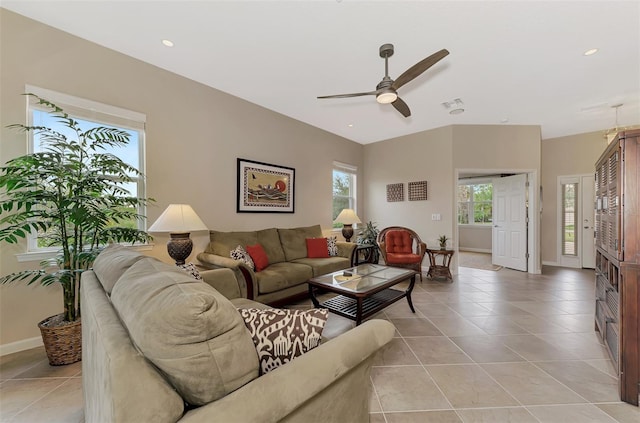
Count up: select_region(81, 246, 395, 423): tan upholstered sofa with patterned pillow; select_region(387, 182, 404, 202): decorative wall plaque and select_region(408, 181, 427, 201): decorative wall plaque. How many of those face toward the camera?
2

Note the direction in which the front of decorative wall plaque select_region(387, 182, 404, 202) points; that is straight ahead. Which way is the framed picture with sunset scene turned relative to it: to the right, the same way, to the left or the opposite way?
to the left

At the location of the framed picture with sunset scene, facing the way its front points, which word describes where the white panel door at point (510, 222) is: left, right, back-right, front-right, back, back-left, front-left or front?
front-left

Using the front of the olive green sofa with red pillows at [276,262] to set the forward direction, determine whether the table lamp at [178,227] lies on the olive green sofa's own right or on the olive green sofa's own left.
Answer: on the olive green sofa's own right

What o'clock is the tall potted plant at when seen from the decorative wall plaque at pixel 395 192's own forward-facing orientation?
The tall potted plant is roughly at 1 o'clock from the decorative wall plaque.

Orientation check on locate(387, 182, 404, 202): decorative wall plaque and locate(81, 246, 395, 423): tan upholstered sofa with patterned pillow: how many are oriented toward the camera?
1

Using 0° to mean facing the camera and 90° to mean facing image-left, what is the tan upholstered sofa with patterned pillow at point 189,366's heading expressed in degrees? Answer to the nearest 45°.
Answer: approximately 225°

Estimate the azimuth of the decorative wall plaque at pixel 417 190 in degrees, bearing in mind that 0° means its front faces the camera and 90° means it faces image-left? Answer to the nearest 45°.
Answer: approximately 0°

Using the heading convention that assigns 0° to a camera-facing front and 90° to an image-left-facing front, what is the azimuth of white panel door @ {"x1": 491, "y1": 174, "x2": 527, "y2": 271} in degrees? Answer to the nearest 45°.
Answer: approximately 45°

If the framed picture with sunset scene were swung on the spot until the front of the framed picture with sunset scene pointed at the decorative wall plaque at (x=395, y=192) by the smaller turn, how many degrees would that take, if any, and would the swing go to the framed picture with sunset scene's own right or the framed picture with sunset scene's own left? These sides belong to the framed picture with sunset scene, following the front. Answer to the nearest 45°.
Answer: approximately 45° to the framed picture with sunset scene's own left

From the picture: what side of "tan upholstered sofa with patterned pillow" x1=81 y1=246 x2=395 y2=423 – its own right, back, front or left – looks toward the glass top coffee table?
front

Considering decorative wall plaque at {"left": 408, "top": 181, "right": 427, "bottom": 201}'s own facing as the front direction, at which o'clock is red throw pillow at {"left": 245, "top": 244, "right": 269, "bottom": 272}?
The red throw pillow is roughly at 1 o'clock from the decorative wall plaque.

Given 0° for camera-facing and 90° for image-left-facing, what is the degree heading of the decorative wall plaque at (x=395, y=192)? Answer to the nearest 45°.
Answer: approximately 0°

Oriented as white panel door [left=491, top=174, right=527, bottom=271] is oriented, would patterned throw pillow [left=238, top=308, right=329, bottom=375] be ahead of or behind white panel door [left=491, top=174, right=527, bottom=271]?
ahead

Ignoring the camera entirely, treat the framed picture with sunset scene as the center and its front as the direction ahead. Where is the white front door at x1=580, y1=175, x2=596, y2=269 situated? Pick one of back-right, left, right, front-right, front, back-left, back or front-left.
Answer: front-left

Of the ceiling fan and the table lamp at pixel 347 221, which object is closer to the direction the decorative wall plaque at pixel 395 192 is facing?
the ceiling fan
